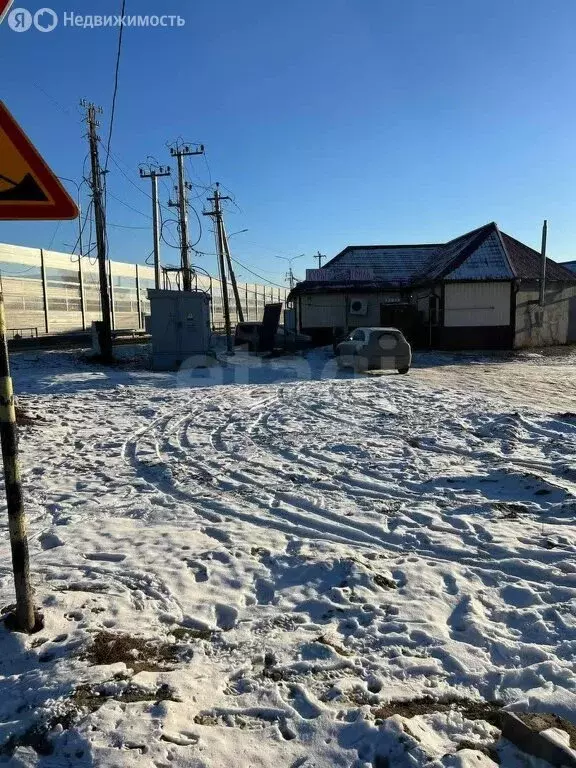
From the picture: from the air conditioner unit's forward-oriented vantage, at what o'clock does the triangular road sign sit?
The triangular road sign is roughly at 12 o'clock from the air conditioner unit.

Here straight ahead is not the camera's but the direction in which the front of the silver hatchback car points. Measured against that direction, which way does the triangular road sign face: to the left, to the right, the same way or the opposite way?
the opposite way

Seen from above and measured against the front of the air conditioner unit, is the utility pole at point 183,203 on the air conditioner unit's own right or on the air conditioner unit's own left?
on the air conditioner unit's own right

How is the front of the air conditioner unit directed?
toward the camera

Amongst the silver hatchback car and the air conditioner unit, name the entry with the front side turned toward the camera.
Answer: the air conditioner unit

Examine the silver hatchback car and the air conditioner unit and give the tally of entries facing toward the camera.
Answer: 1

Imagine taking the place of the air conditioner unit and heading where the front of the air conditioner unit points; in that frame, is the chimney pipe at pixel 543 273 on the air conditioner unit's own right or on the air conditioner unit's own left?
on the air conditioner unit's own left

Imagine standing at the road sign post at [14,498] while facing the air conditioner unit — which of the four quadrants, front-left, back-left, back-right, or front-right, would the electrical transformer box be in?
front-left

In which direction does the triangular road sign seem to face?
toward the camera

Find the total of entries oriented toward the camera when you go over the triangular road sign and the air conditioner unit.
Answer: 2

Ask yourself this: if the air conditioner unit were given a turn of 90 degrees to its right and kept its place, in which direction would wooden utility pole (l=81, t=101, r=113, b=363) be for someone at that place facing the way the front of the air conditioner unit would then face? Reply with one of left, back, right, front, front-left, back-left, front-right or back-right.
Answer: front-left

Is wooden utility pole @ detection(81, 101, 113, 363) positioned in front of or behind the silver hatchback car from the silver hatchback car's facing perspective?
in front

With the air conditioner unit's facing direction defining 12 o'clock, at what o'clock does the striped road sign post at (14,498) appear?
The striped road sign post is roughly at 12 o'clock from the air conditioner unit.

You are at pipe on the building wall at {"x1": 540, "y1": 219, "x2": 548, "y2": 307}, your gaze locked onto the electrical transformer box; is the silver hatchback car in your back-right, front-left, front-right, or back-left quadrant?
front-left

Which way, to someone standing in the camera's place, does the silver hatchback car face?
facing away from the viewer and to the left of the viewer

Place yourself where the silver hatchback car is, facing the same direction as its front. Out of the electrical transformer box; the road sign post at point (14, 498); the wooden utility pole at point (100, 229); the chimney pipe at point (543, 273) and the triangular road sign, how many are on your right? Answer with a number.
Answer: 1
